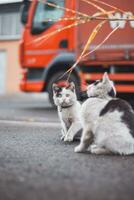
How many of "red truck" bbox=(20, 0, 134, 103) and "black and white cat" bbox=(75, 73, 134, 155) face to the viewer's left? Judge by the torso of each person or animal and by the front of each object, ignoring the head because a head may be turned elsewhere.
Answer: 2

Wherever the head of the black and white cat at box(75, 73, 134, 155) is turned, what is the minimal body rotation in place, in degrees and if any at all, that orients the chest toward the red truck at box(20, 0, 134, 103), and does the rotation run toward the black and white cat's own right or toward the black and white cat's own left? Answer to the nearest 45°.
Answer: approximately 90° to the black and white cat's own right

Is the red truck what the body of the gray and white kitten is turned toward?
no

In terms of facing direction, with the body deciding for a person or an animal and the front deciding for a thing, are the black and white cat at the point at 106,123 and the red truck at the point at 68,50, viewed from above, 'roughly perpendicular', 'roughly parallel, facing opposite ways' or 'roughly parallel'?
roughly parallel

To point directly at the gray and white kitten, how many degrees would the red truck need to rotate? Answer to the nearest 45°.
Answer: approximately 90° to its left

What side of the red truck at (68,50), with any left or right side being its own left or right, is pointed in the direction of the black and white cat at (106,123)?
left

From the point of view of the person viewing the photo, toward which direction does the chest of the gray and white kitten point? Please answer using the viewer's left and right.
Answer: facing the viewer and to the left of the viewer

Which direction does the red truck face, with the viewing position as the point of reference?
facing to the left of the viewer

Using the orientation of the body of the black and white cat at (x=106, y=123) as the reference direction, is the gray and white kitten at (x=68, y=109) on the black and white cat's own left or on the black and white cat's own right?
on the black and white cat's own right

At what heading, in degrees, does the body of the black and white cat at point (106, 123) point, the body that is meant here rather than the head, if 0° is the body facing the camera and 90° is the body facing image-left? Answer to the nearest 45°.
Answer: approximately 90°
